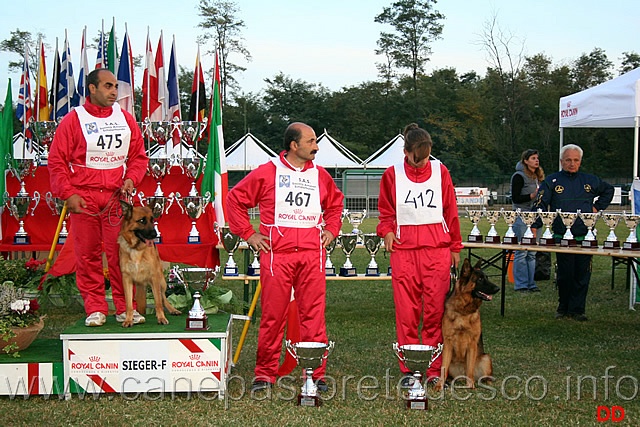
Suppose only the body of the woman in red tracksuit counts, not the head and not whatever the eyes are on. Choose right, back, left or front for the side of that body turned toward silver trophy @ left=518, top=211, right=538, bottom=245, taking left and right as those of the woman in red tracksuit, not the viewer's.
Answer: back

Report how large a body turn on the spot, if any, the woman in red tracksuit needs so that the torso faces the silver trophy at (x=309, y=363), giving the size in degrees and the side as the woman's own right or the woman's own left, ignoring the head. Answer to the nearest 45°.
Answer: approximately 45° to the woman's own right

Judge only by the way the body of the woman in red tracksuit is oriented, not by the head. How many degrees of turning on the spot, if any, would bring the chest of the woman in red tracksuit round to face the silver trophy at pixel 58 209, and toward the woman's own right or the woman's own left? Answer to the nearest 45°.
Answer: approximately 135° to the woman's own right

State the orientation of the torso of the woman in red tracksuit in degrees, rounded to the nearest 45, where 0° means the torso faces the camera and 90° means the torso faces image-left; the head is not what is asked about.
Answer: approximately 0°

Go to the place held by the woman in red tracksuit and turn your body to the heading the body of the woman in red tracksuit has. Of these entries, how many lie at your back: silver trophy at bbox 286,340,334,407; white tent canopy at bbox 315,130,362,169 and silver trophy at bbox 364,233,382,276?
2

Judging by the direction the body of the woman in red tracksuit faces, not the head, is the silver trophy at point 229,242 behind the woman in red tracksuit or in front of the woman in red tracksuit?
behind

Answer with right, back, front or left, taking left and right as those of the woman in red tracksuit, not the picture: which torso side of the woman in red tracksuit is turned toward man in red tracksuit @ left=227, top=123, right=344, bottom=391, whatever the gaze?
right

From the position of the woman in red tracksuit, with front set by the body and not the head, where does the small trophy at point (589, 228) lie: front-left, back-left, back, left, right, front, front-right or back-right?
back-left

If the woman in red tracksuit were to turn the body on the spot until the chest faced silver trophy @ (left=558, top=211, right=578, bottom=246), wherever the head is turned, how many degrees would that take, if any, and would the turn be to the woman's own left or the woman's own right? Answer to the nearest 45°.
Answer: approximately 135° to the woman's own left

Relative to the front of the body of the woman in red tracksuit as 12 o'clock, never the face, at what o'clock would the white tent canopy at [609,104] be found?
The white tent canopy is roughly at 7 o'clock from the woman in red tracksuit.

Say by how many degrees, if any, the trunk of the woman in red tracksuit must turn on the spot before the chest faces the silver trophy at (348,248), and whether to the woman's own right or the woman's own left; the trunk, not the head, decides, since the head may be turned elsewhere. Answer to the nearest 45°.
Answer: approximately 180°

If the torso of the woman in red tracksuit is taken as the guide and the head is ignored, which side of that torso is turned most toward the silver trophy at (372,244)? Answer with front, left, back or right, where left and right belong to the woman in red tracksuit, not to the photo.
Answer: back
